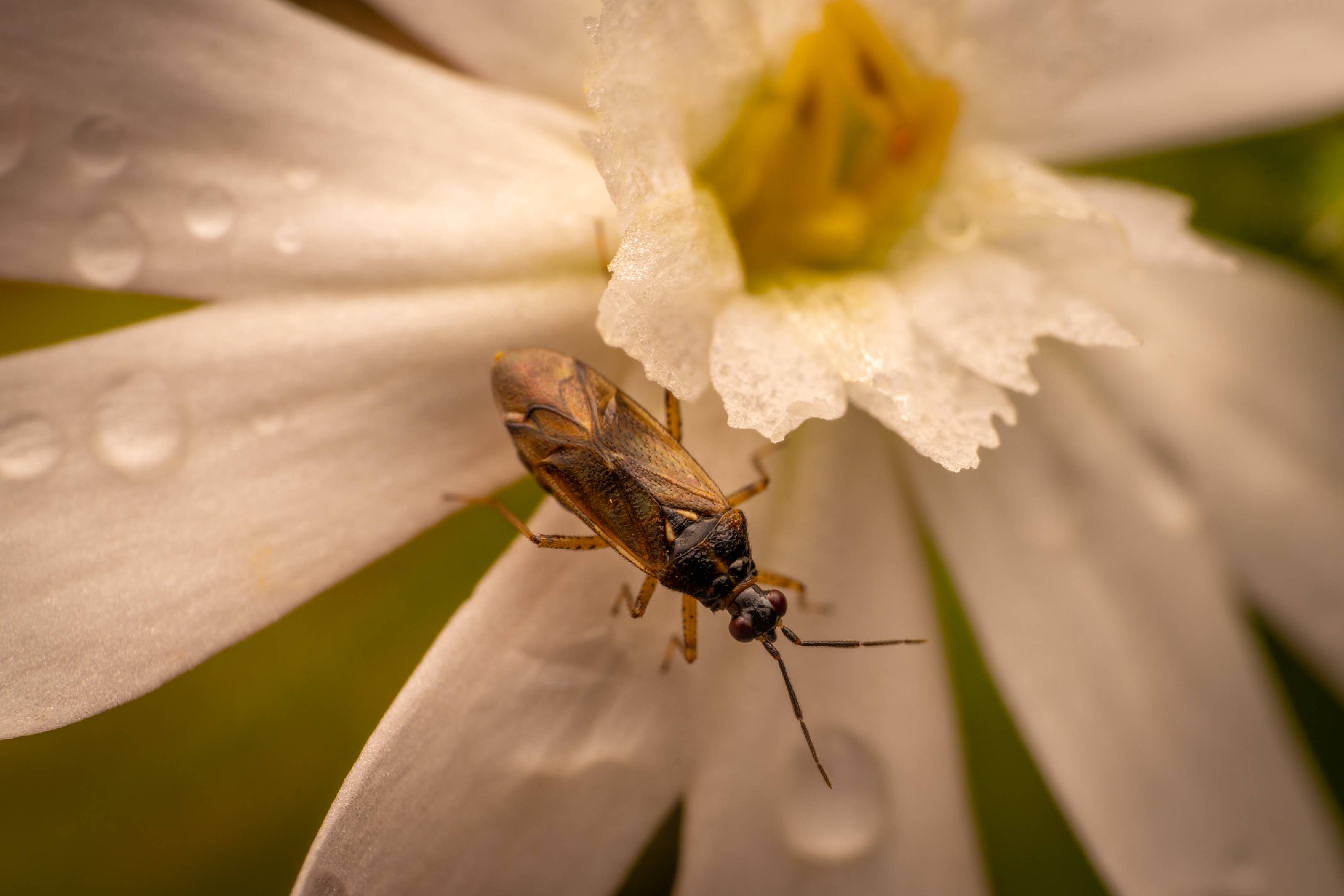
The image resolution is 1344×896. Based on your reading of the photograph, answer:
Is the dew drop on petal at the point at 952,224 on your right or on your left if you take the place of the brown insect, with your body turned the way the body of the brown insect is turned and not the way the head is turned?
on your left

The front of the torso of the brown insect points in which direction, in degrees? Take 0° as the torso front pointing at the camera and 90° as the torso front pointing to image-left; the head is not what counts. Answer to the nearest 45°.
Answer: approximately 315°
